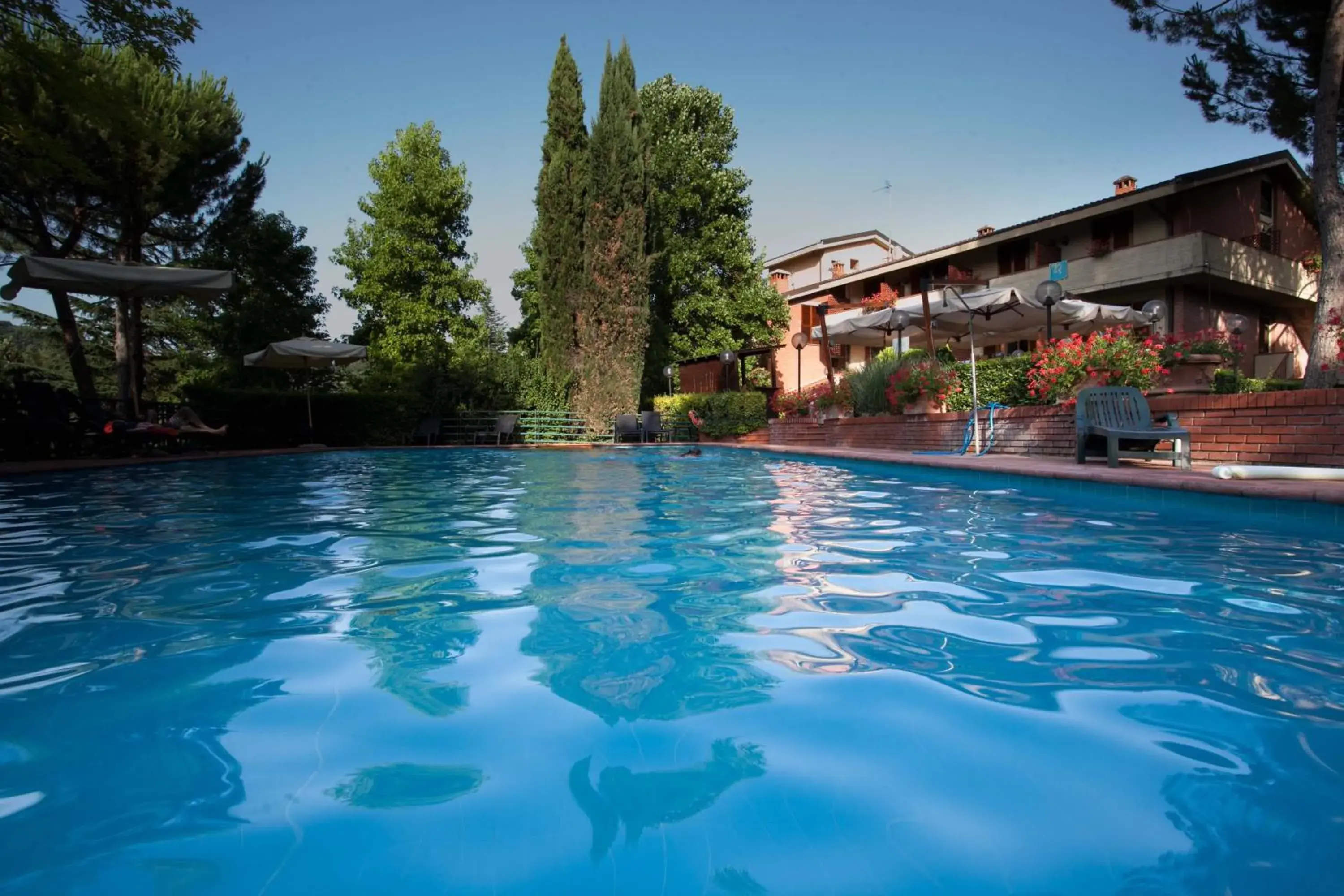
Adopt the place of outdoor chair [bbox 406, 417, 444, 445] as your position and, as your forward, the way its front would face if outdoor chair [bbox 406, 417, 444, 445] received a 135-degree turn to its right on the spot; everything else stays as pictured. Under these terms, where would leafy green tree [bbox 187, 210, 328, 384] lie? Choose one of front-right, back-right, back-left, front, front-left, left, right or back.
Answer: front-left

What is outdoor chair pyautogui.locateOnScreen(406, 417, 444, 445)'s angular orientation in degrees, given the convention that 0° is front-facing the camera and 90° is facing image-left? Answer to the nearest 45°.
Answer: approximately 45°

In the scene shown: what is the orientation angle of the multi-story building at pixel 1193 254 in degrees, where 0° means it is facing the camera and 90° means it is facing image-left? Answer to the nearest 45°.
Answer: approximately 45°

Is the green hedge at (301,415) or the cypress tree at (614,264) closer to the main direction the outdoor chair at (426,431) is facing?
the green hedge

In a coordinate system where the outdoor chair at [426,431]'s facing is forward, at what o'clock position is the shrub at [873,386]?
The shrub is roughly at 9 o'clock from the outdoor chair.

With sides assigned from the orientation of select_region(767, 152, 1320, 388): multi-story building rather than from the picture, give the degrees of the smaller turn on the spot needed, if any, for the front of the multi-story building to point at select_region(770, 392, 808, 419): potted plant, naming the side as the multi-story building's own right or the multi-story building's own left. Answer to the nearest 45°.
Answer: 0° — it already faces it
